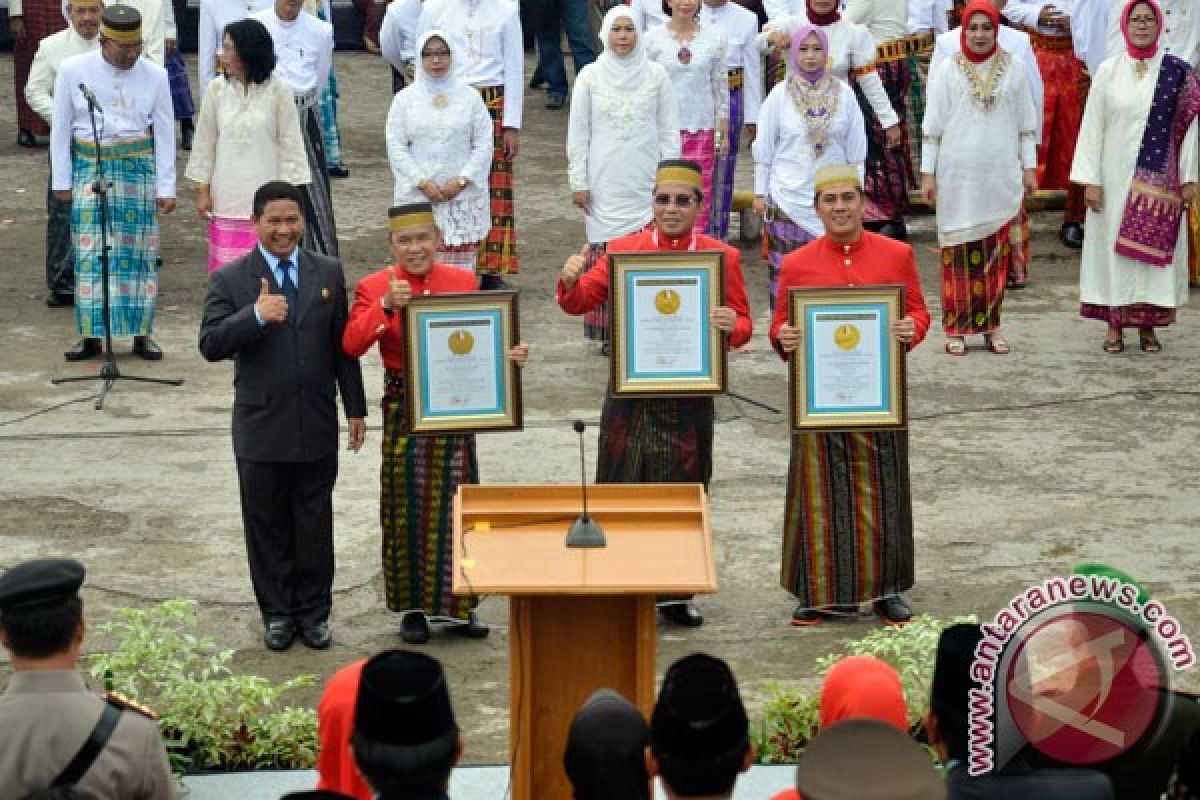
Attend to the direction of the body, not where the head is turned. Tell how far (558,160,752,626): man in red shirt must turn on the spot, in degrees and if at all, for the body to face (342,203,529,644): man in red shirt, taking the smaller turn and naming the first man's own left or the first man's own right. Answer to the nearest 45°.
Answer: approximately 90° to the first man's own right

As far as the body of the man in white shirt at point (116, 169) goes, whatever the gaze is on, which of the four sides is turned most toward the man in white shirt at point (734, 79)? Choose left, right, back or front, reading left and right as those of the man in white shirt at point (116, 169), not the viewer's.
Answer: left

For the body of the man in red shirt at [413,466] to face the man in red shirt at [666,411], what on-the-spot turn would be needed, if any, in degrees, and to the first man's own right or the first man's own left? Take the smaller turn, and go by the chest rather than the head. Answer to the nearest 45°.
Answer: approximately 90° to the first man's own left

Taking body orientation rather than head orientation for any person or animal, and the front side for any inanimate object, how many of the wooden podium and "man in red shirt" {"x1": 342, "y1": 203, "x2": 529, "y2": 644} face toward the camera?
1

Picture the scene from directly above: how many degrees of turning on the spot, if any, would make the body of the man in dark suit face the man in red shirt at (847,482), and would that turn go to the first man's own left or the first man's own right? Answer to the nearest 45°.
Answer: approximately 90° to the first man's own left

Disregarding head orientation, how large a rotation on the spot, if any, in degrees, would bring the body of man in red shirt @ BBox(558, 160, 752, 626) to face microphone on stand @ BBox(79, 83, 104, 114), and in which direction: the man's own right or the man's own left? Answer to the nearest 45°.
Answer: approximately 135° to the man's own right

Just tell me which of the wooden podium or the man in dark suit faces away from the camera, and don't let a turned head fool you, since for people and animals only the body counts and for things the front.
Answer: the wooden podium

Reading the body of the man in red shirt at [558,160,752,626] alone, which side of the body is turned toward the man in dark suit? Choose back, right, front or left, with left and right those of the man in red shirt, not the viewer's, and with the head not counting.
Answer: right

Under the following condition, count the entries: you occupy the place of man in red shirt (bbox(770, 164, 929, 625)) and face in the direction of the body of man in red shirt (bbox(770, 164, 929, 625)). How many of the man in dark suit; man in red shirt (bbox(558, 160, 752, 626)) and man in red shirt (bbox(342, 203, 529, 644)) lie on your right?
3
